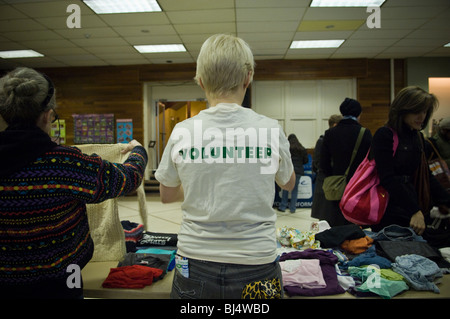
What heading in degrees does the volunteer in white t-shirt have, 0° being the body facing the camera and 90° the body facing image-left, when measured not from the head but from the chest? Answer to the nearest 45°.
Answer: approximately 180°

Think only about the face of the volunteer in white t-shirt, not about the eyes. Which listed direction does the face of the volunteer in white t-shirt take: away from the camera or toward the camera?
away from the camera

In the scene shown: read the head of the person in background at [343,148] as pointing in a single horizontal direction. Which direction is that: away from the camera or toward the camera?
away from the camera

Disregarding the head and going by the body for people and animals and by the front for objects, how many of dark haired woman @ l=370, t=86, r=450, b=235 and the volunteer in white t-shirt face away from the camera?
1

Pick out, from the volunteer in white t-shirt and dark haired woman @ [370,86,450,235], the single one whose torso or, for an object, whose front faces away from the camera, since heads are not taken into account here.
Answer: the volunteer in white t-shirt

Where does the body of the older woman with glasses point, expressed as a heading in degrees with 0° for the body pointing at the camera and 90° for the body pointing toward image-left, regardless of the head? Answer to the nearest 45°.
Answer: approximately 225°
